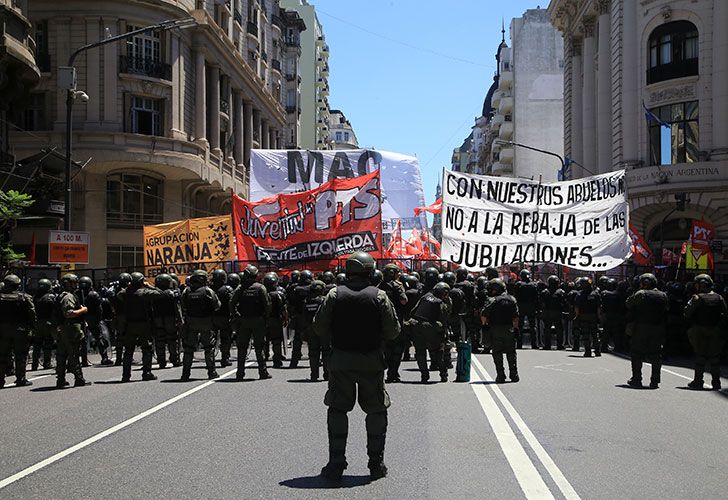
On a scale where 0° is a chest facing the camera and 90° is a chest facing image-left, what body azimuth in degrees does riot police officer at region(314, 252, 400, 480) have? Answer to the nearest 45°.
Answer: approximately 180°

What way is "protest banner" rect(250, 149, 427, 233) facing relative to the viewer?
toward the camera

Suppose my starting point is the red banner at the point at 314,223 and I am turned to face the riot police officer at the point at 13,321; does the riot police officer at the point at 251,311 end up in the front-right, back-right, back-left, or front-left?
front-left

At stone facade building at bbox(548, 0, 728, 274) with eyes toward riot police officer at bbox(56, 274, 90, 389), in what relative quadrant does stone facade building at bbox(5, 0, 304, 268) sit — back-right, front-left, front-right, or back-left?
front-right

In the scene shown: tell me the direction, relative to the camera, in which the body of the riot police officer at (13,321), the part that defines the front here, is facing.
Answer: away from the camera

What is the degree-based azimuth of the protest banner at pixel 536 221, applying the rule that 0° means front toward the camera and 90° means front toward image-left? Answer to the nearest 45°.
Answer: approximately 0°

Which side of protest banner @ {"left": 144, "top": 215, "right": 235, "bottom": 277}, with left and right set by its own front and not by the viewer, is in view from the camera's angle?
front

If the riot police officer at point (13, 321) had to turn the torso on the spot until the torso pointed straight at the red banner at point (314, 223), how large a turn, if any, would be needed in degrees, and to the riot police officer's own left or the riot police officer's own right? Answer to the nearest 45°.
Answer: approximately 45° to the riot police officer's own right

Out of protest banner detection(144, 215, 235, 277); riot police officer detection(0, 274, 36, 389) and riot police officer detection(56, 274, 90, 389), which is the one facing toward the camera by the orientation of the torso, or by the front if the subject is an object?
the protest banner

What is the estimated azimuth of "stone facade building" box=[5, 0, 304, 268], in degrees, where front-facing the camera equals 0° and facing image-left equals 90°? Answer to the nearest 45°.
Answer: approximately 315°

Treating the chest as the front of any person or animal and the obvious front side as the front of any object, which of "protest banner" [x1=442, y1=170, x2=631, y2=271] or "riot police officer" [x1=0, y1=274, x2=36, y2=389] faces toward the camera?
the protest banner

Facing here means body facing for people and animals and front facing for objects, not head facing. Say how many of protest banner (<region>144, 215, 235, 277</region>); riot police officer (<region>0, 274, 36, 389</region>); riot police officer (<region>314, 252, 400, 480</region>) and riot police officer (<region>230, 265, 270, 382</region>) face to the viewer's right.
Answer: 0

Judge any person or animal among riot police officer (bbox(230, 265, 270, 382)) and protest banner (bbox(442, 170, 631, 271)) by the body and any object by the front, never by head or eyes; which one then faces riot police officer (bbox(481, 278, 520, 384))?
the protest banner

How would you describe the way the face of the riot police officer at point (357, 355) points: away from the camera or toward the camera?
away from the camera

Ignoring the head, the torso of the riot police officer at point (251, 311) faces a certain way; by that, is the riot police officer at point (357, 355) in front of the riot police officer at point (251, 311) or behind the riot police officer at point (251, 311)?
behind

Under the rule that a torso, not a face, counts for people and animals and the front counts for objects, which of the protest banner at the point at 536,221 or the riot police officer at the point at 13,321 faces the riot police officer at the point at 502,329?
the protest banner
